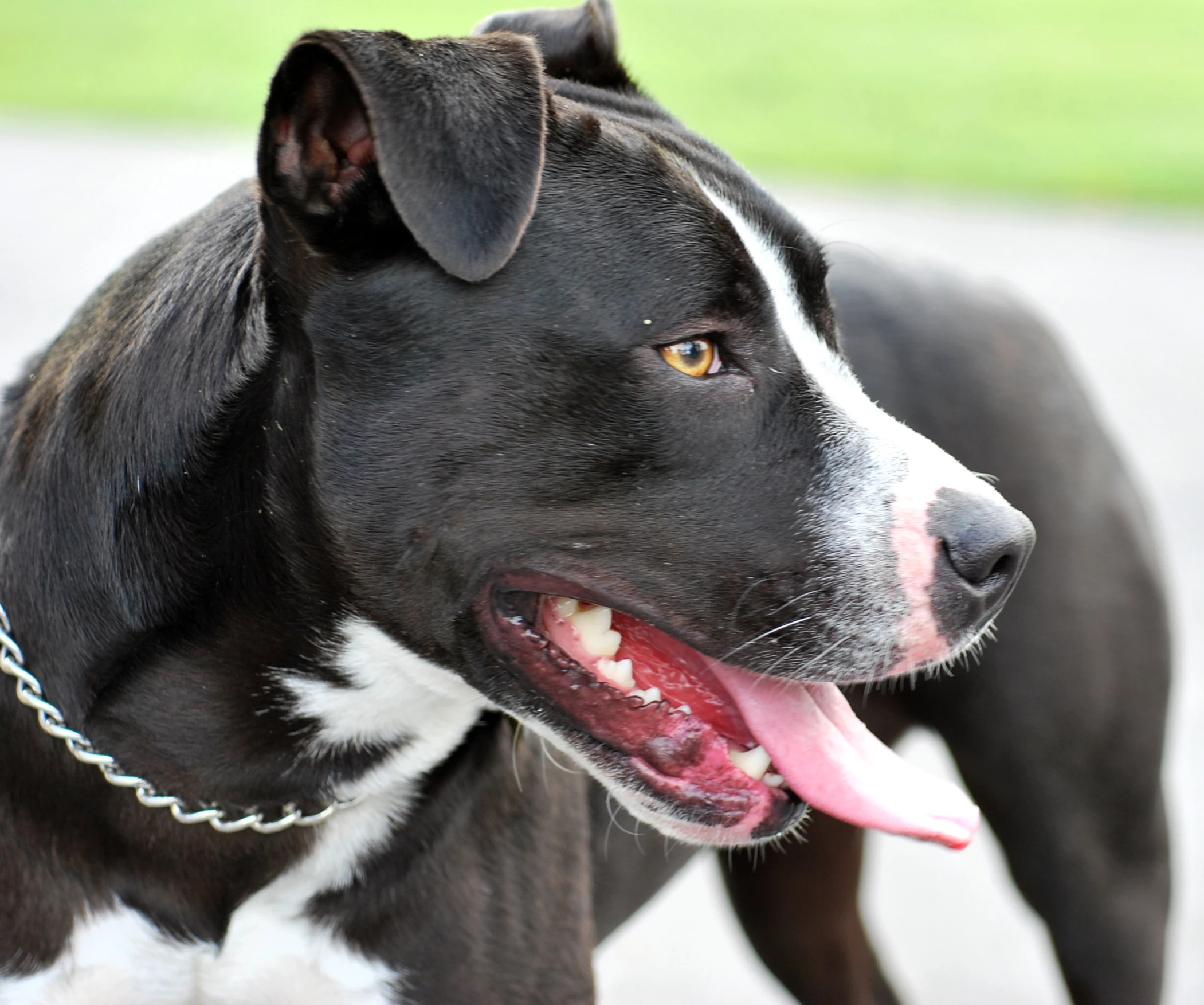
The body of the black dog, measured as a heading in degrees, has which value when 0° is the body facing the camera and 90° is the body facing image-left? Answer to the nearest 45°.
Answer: approximately 45°
